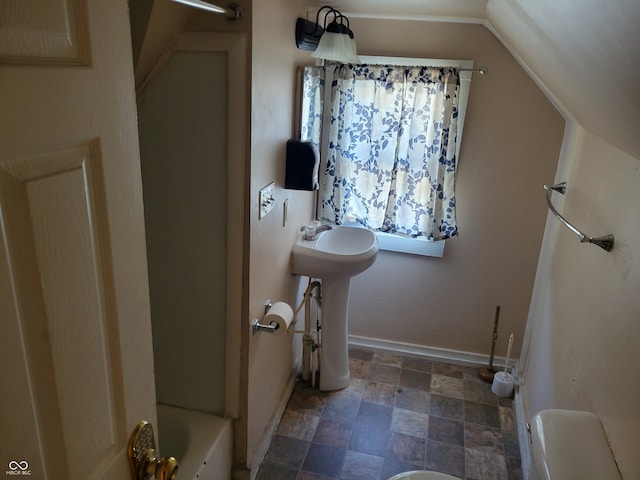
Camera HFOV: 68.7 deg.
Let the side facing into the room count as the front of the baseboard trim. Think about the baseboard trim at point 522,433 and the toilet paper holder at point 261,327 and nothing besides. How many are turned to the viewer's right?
1

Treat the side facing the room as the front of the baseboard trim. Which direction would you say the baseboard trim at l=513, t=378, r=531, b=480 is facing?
to the viewer's left

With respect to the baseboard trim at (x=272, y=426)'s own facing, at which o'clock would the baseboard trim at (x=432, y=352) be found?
the baseboard trim at (x=432, y=352) is roughly at 11 o'clock from the baseboard trim at (x=272, y=426).

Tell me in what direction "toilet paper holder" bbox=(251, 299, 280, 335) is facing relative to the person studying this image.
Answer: facing to the right of the viewer

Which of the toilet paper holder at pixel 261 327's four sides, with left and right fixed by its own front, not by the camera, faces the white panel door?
right

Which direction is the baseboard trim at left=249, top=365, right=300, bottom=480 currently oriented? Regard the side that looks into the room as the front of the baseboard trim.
to the viewer's right

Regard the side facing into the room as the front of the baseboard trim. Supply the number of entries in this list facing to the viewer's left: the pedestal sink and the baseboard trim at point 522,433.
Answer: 1
